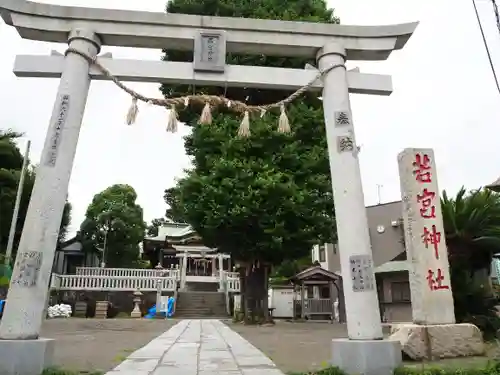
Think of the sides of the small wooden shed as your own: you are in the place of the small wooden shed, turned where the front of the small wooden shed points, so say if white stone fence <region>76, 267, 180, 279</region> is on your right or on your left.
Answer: on your right

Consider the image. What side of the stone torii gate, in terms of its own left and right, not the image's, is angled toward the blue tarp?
back

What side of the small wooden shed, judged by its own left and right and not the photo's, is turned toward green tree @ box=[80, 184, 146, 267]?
right

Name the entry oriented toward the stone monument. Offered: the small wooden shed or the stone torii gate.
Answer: the small wooden shed

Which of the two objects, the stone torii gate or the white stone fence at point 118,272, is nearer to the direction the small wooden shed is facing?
the stone torii gate

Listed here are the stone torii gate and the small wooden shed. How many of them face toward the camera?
2

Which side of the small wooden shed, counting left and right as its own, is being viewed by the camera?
front

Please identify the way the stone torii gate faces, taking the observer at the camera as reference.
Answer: facing the viewer

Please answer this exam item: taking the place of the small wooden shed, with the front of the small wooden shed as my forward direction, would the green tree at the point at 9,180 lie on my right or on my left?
on my right

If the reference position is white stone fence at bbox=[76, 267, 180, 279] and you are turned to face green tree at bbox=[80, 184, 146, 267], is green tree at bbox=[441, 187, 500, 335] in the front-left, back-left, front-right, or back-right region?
back-right

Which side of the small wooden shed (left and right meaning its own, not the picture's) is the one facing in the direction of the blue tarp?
right

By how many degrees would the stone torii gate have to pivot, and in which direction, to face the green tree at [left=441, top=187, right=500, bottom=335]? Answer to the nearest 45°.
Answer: approximately 135° to its left
